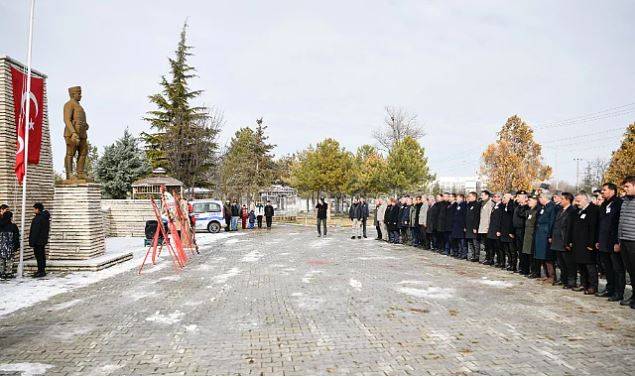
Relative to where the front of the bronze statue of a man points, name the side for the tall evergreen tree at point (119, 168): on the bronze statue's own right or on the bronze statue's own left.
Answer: on the bronze statue's own left

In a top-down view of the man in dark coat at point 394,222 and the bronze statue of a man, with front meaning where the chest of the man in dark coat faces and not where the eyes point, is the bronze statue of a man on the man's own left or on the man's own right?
on the man's own left

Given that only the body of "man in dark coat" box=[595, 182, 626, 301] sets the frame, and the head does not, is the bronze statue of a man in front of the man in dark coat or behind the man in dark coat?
in front

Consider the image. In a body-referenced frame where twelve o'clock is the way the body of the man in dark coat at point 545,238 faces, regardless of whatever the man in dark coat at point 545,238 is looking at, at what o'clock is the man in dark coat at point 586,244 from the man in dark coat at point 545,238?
the man in dark coat at point 586,244 is roughly at 8 o'clock from the man in dark coat at point 545,238.

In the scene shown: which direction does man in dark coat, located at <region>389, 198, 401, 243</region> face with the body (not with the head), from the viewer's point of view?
to the viewer's left

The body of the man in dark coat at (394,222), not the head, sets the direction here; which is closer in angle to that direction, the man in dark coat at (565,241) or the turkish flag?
the turkish flag

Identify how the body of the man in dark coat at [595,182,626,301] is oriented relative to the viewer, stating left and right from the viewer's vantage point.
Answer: facing to the left of the viewer

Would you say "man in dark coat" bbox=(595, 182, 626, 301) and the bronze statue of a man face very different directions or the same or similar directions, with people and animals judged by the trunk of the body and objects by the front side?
very different directions

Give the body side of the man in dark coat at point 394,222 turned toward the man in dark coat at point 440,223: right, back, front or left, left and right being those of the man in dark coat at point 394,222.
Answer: left

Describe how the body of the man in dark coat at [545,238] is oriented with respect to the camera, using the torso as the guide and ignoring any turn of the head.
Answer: to the viewer's left

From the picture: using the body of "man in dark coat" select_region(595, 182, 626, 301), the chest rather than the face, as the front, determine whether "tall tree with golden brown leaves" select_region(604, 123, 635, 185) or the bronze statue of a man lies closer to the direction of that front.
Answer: the bronze statue of a man

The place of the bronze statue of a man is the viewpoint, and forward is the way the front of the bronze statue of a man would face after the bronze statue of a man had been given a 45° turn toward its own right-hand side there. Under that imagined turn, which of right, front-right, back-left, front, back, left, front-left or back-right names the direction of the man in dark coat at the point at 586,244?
front-left

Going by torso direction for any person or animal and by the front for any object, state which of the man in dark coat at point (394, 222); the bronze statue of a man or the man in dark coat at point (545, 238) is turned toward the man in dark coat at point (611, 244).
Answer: the bronze statue of a man

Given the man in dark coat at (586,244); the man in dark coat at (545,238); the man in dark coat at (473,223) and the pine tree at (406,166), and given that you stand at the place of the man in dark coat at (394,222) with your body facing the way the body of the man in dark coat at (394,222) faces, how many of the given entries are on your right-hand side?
1

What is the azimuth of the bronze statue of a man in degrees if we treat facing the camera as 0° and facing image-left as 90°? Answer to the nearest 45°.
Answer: approximately 315°
